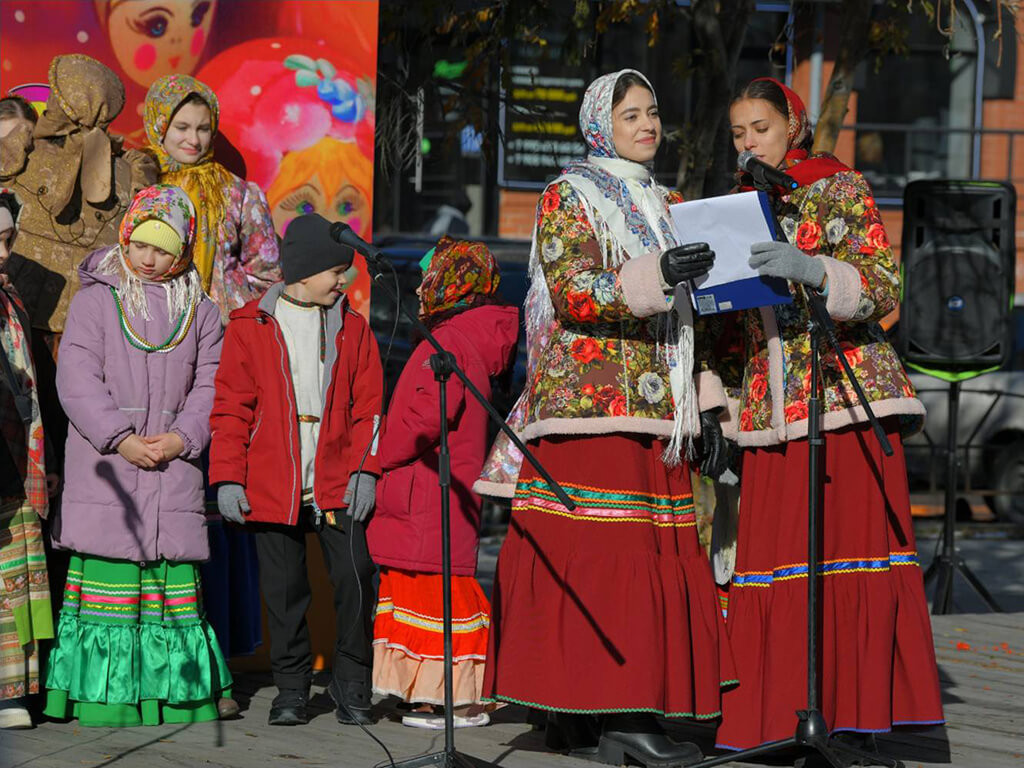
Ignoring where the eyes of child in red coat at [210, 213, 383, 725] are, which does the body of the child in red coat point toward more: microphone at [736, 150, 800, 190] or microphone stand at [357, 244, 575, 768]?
the microphone stand

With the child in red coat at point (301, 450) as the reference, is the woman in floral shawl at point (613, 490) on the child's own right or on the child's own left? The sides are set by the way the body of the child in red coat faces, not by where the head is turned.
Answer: on the child's own left

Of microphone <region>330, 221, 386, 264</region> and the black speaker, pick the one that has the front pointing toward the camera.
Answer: the black speaker

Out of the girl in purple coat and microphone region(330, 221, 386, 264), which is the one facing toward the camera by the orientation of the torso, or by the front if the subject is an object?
the girl in purple coat

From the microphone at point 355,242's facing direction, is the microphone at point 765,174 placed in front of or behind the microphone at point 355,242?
behind

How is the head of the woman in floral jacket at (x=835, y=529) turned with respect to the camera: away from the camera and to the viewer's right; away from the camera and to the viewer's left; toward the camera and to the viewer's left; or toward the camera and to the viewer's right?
toward the camera and to the viewer's left

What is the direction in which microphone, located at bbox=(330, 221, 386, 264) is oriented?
to the viewer's left

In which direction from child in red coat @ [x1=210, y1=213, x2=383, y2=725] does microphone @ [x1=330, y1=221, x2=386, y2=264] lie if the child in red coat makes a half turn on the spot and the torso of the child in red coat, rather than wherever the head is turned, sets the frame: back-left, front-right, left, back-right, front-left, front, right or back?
back

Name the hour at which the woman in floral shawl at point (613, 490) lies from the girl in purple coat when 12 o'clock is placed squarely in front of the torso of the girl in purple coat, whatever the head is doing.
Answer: The woman in floral shawl is roughly at 10 o'clock from the girl in purple coat.

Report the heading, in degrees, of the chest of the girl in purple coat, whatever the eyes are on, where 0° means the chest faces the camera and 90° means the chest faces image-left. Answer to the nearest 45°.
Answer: approximately 0°

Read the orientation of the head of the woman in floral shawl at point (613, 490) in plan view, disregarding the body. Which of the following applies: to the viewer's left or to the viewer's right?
to the viewer's right

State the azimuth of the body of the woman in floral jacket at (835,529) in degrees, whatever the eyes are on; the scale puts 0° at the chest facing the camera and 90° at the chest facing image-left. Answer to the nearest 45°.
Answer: approximately 45°
